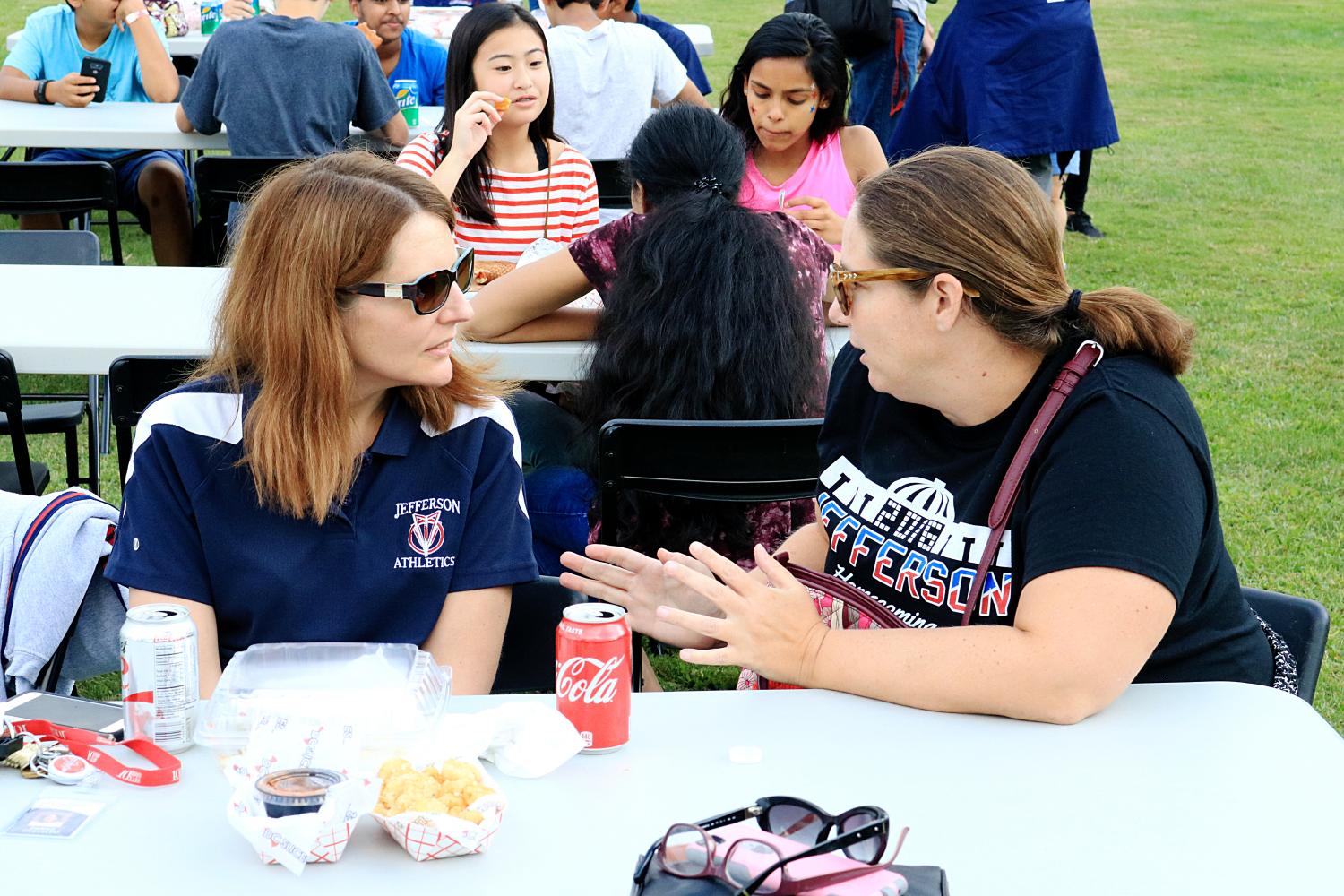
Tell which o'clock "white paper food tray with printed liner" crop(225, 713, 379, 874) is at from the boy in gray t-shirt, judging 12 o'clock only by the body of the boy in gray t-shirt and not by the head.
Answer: The white paper food tray with printed liner is roughly at 6 o'clock from the boy in gray t-shirt.

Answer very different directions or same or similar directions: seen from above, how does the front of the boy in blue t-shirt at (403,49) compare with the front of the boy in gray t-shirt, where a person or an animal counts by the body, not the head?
very different directions

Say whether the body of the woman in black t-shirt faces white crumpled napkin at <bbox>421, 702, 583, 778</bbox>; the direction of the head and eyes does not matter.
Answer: yes

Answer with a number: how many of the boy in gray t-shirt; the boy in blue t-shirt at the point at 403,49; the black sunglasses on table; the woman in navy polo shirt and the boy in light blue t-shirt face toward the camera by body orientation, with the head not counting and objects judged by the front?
3

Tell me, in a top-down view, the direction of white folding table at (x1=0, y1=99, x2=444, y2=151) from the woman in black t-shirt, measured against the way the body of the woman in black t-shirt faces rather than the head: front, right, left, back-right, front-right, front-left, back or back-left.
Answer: right

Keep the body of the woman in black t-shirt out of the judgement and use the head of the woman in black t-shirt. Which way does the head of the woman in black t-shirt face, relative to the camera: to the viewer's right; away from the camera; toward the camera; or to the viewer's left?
to the viewer's left

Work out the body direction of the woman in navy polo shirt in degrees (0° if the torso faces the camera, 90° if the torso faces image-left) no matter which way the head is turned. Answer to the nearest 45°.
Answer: approximately 0°

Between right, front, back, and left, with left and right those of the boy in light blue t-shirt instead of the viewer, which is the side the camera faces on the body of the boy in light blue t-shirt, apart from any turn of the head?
front

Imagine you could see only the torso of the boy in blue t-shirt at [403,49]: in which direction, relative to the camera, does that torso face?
toward the camera

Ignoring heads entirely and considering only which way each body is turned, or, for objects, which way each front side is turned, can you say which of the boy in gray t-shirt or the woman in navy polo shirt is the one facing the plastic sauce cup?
the woman in navy polo shirt

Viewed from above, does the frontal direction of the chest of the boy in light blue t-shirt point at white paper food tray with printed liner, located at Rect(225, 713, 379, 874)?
yes

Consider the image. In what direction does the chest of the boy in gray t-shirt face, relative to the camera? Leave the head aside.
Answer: away from the camera

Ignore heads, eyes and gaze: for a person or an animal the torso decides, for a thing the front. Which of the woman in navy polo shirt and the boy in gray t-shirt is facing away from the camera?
the boy in gray t-shirt

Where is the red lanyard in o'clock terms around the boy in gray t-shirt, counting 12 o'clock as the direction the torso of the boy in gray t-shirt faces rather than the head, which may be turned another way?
The red lanyard is roughly at 6 o'clock from the boy in gray t-shirt.
